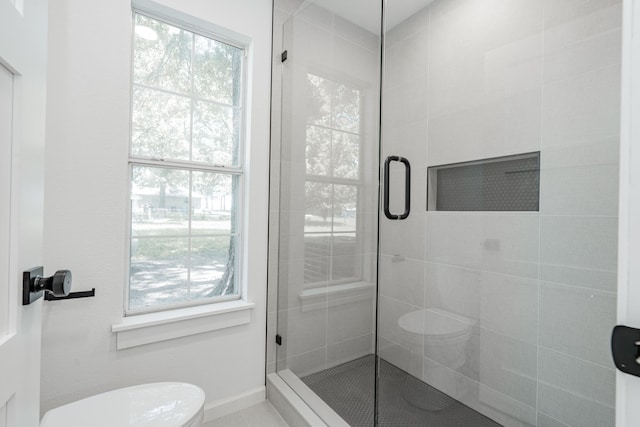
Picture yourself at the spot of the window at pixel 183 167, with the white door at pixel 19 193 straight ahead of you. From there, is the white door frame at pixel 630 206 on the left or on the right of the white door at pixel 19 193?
left

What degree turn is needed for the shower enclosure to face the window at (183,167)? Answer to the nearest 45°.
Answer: approximately 45° to its right

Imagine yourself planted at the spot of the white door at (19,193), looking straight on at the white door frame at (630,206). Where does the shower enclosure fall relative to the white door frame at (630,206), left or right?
left

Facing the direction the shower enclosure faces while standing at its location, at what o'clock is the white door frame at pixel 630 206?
The white door frame is roughly at 10 o'clock from the shower enclosure.

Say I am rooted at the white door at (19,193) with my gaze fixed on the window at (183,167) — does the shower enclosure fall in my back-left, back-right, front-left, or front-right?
front-right

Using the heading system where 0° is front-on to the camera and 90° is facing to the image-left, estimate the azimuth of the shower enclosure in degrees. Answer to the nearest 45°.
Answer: approximately 45°

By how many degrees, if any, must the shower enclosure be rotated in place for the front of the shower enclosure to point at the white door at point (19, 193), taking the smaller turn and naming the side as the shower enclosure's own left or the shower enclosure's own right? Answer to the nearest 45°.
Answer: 0° — it already faces it
